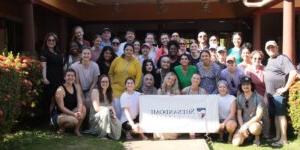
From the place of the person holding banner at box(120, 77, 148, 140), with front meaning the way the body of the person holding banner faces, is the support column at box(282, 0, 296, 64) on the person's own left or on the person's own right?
on the person's own left

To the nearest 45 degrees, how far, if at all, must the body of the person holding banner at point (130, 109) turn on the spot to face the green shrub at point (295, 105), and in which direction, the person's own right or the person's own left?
approximately 90° to the person's own left

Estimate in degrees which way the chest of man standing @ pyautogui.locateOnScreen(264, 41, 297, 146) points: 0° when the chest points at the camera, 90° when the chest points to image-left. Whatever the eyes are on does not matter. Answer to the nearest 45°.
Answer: approximately 45°

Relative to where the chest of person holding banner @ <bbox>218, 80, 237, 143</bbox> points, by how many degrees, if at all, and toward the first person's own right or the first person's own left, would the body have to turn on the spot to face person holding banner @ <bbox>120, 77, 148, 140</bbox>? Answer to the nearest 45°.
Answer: approximately 90° to the first person's own right

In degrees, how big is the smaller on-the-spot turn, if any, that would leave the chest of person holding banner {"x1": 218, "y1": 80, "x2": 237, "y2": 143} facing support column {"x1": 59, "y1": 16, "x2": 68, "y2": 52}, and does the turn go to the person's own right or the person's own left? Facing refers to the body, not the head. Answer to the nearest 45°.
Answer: approximately 135° to the person's own right

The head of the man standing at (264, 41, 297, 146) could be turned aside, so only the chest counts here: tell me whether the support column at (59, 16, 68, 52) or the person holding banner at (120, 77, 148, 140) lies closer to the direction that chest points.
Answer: the person holding banner

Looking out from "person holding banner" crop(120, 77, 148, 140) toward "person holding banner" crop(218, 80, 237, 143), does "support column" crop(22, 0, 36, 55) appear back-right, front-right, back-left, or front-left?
back-left

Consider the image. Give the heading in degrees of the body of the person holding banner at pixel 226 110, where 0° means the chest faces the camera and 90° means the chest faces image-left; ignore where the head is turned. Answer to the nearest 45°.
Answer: approximately 0°

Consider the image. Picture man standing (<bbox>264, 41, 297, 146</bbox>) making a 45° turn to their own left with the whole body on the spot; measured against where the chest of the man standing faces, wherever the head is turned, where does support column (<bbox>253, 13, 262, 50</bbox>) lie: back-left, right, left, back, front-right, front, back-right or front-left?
back

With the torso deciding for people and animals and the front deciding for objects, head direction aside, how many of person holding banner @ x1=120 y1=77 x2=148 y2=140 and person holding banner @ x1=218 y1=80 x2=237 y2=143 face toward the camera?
2

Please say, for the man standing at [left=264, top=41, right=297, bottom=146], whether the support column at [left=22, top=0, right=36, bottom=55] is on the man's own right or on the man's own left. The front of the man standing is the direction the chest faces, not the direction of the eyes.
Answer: on the man's own right

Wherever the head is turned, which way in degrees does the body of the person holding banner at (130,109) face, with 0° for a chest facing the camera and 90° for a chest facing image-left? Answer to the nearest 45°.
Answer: approximately 0°

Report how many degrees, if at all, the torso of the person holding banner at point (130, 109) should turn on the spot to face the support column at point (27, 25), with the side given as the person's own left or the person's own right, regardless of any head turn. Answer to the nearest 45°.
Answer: approximately 135° to the person's own right
